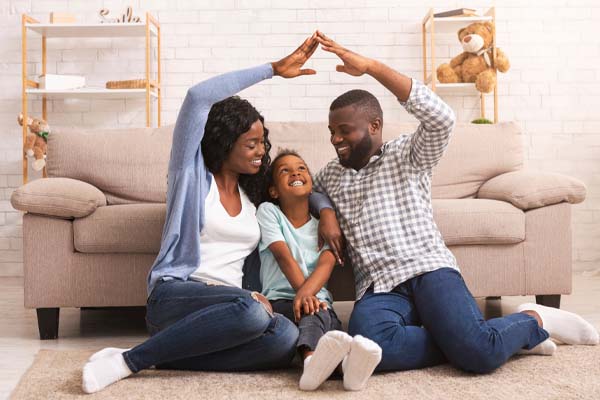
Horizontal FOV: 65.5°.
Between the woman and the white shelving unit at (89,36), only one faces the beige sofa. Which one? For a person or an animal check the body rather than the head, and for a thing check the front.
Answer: the white shelving unit

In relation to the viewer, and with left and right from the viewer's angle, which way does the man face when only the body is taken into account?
facing the viewer and to the left of the viewer

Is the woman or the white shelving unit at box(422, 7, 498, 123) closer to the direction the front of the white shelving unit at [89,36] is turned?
the woman

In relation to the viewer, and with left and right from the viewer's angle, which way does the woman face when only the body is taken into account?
facing the viewer and to the right of the viewer

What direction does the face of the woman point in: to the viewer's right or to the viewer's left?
to the viewer's right

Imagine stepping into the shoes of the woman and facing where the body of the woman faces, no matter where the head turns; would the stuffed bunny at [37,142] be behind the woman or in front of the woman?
behind

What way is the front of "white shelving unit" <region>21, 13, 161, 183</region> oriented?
toward the camera

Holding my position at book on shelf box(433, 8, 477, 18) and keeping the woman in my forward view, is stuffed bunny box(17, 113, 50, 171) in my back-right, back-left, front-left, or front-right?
front-right

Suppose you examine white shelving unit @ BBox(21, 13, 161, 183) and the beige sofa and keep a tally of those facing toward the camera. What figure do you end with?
2

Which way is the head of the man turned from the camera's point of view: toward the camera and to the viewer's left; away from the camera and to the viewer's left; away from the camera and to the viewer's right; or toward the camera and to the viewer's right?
toward the camera and to the viewer's left

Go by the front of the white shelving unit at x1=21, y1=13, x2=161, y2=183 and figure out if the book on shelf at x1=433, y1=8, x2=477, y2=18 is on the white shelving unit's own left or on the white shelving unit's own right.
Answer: on the white shelving unit's own left

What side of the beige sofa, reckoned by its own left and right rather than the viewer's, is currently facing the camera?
front
